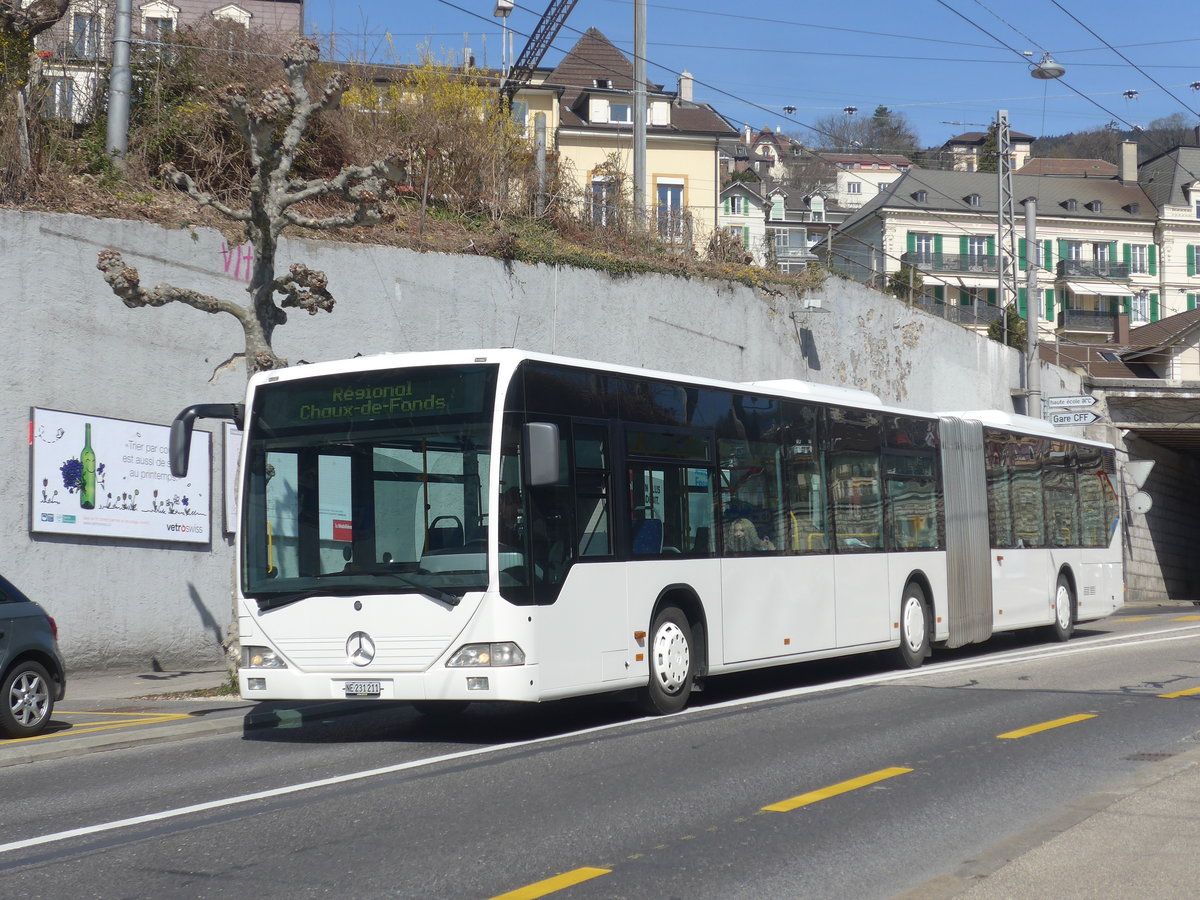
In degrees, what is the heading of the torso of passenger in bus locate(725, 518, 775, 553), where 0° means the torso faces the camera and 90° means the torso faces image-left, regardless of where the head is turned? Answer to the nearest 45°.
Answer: approximately 45°

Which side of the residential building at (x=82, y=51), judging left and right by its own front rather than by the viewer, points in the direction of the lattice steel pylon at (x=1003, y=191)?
left

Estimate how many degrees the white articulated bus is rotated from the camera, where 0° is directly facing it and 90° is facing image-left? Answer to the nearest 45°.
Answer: approximately 45°

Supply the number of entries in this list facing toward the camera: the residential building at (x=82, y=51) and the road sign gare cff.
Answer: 2

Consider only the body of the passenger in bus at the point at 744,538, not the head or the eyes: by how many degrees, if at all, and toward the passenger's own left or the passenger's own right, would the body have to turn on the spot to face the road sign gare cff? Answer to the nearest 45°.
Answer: approximately 135° to the passenger's own right

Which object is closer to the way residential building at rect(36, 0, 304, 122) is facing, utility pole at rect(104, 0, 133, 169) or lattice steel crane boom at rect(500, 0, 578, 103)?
the utility pole

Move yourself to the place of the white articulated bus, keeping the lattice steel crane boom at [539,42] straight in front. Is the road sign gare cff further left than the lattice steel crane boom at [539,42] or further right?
right
